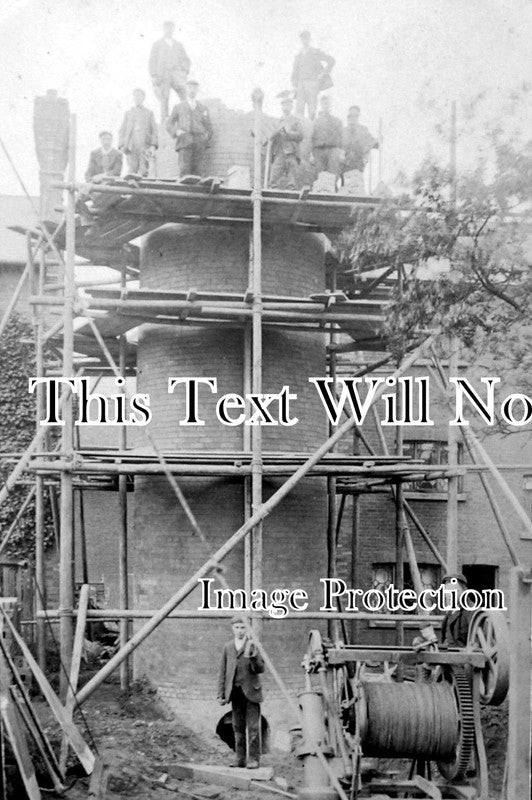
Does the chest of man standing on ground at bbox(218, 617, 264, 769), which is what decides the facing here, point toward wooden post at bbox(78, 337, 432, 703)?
no

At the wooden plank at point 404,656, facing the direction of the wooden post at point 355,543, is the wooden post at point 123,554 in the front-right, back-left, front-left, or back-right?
front-left

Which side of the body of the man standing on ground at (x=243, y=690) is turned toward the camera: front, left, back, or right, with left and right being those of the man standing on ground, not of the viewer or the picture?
front

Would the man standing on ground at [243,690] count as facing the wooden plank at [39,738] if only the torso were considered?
no

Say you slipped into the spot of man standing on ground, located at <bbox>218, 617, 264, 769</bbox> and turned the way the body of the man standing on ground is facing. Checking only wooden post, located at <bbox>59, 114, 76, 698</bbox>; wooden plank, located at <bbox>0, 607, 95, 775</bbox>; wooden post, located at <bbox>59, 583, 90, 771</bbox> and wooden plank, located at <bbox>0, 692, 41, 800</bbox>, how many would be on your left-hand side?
0

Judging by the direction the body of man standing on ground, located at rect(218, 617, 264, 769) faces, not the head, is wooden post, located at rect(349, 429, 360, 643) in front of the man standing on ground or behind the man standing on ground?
behind

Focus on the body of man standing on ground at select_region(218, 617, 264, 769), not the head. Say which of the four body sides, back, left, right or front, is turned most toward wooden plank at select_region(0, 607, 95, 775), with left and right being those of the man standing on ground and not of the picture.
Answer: right

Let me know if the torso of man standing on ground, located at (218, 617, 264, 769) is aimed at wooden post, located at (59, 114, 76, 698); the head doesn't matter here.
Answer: no

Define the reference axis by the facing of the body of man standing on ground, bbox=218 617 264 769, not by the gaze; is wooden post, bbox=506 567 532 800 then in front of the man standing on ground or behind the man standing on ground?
in front

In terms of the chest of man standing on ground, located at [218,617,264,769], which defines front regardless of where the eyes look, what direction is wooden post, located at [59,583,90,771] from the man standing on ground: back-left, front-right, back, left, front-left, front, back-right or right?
back-right

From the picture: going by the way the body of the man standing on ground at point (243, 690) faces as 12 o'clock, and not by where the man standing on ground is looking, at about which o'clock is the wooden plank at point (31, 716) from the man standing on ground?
The wooden plank is roughly at 2 o'clock from the man standing on ground.

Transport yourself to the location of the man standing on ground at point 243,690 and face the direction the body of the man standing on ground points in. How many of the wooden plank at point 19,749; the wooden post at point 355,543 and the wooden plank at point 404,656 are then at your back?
1
